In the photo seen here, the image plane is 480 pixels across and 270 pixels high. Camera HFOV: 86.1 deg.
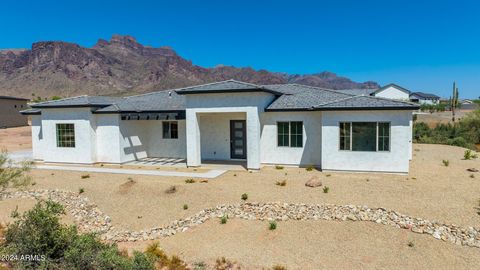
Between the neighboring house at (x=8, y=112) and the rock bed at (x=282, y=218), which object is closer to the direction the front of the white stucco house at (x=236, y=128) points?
the rock bed

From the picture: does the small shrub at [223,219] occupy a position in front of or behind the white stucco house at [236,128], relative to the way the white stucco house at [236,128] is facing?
in front

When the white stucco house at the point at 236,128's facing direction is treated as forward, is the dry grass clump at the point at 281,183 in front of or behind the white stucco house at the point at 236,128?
in front

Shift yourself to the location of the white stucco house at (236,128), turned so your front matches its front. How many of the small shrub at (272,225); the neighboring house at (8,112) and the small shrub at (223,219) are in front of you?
2

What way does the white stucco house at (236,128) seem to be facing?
toward the camera

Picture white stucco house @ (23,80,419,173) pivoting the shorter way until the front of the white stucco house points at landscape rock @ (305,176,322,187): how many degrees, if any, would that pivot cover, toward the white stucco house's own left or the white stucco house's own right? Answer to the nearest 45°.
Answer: approximately 45° to the white stucco house's own left

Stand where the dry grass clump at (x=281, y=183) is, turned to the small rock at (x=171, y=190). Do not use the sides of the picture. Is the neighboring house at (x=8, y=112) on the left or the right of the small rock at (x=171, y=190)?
right

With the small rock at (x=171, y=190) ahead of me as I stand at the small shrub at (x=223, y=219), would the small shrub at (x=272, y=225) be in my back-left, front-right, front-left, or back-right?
back-right

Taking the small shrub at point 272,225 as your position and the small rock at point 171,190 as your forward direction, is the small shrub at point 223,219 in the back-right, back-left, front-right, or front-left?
front-left

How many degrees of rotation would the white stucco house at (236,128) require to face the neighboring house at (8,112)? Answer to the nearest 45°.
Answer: approximately 135° to its right

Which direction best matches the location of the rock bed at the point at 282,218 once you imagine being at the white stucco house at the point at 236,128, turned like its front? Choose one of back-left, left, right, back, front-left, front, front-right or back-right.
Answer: front

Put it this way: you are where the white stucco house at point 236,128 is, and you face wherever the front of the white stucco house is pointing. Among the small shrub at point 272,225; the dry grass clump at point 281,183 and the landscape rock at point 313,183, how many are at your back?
0

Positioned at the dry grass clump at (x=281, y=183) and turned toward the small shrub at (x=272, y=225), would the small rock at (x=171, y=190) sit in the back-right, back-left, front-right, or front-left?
front-right
